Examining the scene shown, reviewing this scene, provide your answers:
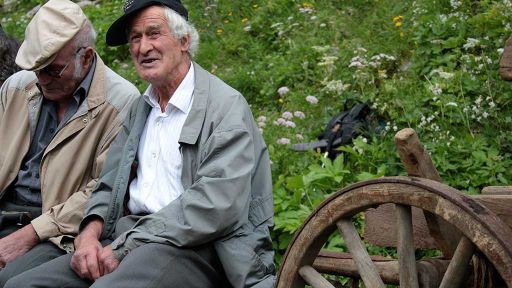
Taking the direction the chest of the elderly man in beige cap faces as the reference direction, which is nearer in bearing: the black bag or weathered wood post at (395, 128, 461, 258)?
the weathered wood post

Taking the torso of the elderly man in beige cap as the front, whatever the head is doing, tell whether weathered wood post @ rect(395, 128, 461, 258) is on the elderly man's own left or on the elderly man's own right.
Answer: on the elderly man's own left

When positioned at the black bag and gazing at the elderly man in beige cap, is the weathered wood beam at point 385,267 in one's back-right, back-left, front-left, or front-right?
front-left

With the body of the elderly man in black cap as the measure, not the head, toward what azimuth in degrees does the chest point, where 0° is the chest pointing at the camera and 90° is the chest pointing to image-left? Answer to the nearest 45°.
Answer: approximately 45°

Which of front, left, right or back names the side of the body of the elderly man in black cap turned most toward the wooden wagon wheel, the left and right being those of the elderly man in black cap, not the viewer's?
left

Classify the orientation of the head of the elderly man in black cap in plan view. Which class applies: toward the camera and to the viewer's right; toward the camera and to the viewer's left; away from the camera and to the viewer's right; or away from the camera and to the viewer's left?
toward the camera and to the viewer's left

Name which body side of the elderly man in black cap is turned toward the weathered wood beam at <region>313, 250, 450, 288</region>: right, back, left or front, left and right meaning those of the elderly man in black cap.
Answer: left

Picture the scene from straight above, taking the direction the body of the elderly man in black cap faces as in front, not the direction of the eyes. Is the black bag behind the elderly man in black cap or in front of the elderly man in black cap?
behind

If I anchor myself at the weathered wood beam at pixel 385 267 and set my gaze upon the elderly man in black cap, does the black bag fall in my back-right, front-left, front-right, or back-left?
back-right
